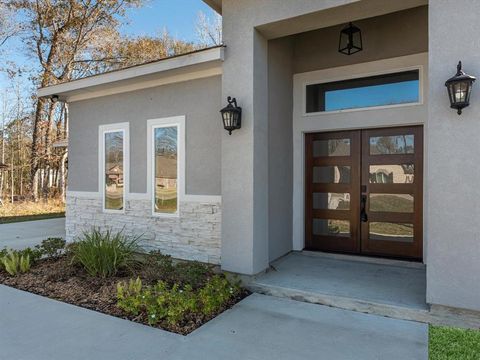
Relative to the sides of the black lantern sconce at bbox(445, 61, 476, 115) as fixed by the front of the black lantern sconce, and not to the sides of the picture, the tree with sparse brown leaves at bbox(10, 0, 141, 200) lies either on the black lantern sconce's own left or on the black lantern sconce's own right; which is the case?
on the black lantern sconce's own right

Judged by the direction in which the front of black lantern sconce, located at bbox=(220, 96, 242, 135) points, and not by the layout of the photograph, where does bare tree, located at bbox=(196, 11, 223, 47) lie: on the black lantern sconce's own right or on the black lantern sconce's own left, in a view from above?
on the black lantern sconce's own right

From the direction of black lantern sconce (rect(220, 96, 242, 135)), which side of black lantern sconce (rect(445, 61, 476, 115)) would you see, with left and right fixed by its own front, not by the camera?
right

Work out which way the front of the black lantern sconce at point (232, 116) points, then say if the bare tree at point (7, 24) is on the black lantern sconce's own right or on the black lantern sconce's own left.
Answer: on the black lantern sconce's own right

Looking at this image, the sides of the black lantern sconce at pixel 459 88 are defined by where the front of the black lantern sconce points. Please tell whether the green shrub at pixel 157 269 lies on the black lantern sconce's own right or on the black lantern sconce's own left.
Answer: on the black lantern sconce's own right

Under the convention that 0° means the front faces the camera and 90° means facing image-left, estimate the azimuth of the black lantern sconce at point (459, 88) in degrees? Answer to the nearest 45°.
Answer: approximately 0°

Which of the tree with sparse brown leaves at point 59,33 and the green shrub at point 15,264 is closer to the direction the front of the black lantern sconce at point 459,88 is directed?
the green shrub

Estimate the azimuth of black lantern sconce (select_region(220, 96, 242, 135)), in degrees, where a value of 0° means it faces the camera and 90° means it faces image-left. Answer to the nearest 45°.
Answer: approximately 45°
